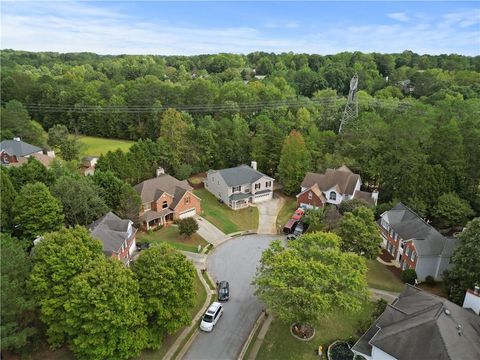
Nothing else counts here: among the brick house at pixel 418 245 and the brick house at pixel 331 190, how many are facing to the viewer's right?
0

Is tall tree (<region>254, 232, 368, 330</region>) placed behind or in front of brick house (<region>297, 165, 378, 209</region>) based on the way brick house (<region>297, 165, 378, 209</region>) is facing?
in front

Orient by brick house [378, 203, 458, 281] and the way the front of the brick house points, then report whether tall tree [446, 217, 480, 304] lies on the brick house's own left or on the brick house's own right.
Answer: on the brick house's own left

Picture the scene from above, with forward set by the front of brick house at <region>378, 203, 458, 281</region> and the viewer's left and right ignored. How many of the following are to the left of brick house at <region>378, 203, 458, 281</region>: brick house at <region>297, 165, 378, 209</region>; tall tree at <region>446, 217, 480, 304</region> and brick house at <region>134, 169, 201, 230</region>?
1

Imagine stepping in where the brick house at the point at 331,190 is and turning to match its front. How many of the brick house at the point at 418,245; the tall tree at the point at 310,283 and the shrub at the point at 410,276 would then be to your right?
0

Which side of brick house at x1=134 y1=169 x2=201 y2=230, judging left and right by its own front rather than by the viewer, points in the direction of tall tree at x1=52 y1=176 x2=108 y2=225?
right

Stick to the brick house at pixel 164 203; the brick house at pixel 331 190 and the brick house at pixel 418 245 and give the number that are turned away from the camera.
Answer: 0

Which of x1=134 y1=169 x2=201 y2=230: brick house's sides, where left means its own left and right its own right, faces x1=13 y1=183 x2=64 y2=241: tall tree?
right

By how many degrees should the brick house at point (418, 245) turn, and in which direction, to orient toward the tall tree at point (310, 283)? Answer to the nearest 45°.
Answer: approximately 45° to its left

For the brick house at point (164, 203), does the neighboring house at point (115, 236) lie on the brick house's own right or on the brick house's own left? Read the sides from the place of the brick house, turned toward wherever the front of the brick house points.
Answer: on the brick house's own right

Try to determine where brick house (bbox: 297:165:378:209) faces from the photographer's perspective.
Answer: facing the viewer and to the left of the viewer

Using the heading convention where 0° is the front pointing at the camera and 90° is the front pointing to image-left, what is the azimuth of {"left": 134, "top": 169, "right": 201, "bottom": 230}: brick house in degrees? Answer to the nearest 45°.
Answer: approximately 315°

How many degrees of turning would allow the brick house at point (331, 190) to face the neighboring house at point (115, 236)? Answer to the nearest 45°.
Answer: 0° — it already faces it

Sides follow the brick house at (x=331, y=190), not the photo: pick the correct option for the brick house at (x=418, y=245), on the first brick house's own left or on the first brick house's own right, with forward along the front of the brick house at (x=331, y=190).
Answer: on the first brick house's own left

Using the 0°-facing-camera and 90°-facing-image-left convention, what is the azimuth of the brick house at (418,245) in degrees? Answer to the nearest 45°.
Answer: approximately 45°

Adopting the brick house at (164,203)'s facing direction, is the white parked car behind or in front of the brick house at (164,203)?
in front
